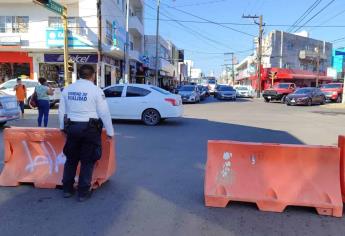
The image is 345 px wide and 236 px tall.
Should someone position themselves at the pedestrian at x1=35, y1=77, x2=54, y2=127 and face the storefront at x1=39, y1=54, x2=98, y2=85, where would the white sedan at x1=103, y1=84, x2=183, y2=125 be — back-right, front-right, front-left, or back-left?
front-right

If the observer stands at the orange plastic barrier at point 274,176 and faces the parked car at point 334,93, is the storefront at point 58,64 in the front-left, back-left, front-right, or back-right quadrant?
front-left

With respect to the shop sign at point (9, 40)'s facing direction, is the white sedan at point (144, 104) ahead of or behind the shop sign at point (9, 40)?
ahead

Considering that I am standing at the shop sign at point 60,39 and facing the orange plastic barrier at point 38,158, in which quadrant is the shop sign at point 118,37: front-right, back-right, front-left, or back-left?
back-left

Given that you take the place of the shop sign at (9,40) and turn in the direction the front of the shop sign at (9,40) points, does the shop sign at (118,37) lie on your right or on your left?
on your left

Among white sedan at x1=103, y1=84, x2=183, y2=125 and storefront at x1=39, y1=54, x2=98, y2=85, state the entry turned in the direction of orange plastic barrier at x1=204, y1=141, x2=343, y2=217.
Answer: the storefront

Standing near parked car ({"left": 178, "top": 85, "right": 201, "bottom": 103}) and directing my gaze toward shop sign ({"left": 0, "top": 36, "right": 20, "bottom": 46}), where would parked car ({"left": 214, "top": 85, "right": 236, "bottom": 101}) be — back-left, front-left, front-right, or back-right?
back-right

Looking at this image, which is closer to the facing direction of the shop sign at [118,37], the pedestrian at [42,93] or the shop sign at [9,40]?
the pedestrian

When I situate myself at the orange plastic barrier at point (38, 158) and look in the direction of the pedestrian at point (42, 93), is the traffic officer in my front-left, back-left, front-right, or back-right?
back-right

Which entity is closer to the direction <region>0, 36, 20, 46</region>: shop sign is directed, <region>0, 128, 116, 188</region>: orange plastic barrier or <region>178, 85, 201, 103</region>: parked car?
the orange plastic barrier
